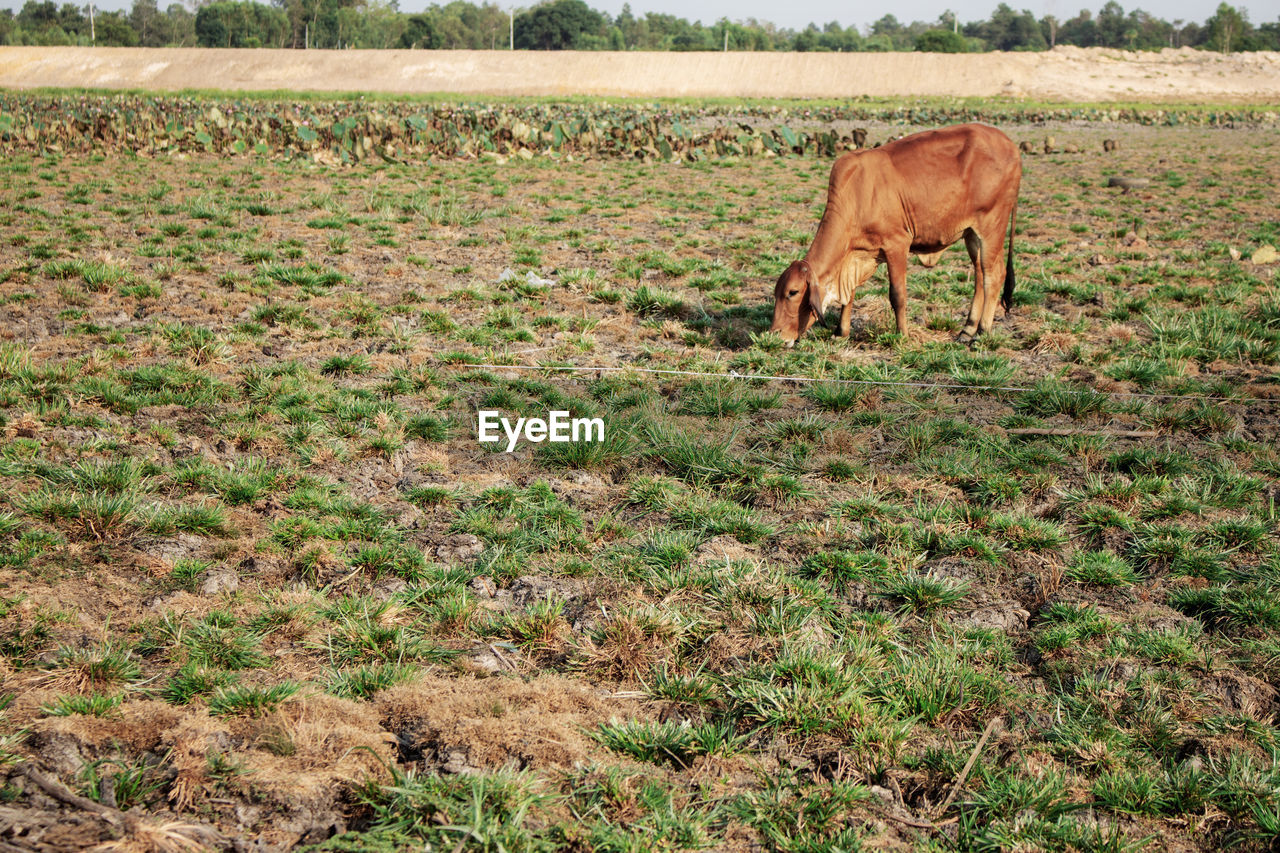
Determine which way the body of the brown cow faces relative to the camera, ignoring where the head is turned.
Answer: to the viewer's left

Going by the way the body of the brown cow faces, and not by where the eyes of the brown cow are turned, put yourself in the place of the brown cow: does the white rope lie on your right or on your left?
on your left
